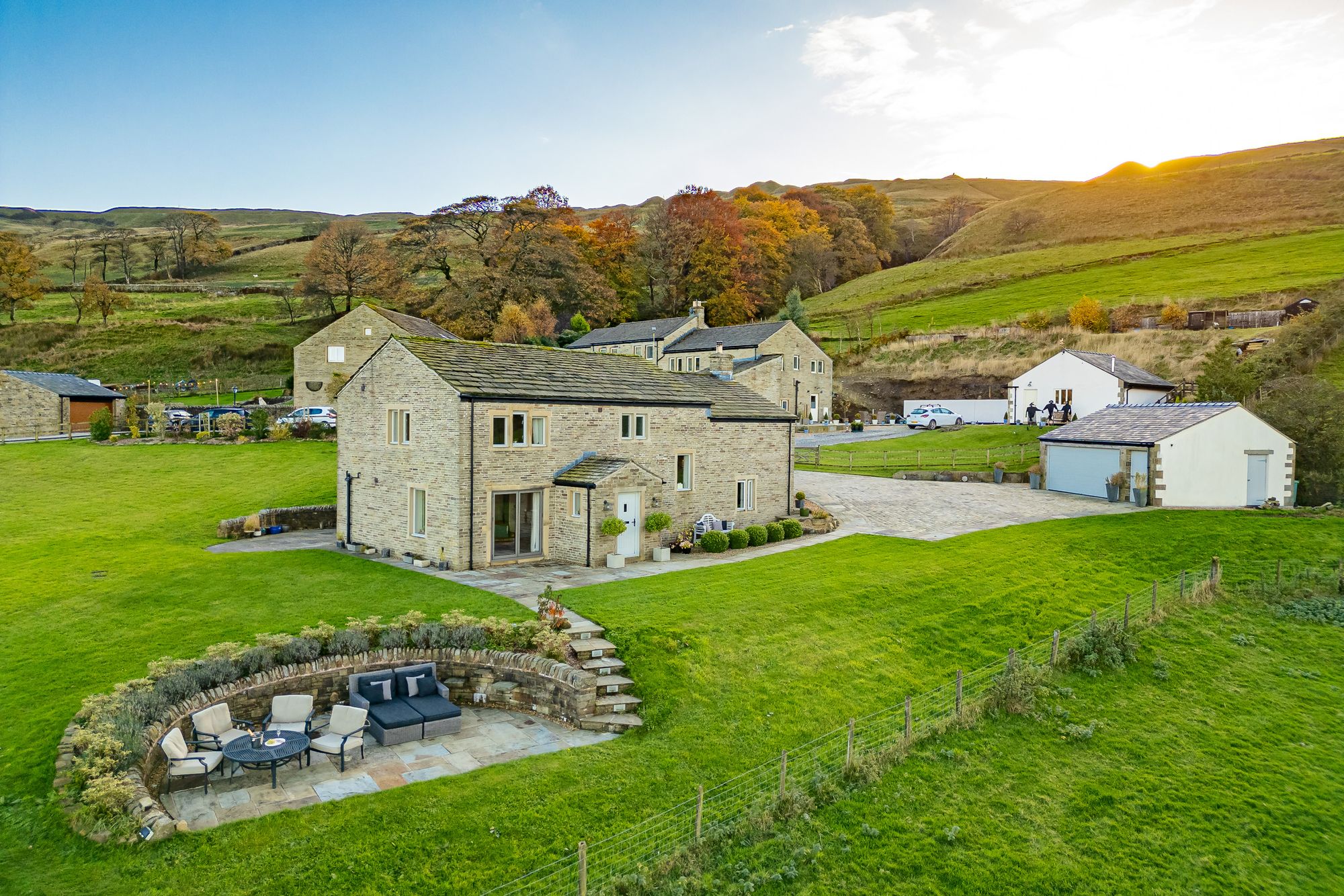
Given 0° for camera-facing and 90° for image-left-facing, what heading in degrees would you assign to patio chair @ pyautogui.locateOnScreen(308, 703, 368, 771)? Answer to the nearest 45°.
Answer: approximately 45°

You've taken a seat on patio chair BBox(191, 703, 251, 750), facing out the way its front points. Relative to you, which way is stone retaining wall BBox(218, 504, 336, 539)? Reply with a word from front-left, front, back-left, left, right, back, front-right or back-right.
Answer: back-left

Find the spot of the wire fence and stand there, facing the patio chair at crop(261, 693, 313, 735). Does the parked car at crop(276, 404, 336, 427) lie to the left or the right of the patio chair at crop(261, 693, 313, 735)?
right

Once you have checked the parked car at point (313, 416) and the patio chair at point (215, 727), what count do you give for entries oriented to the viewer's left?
1

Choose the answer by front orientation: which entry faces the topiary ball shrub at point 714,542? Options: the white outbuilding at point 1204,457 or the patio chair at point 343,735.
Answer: the white outbuilding

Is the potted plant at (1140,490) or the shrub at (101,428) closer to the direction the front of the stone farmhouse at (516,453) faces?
the potted plant

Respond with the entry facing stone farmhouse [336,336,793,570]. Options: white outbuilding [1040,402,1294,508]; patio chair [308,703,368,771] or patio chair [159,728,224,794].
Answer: the white outbuilding

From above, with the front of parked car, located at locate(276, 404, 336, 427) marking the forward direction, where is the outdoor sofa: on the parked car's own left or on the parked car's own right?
on the parked car's own left
